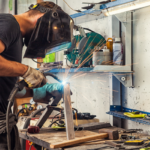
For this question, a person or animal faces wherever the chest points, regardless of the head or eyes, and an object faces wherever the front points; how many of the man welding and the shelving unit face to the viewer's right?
1

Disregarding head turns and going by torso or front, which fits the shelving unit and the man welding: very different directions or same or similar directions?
very different directions

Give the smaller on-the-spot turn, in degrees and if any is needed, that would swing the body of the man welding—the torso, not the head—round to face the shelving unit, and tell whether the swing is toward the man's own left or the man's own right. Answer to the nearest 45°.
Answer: approximately 45° to the man's own left

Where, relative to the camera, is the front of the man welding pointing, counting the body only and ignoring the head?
to the viewer's right
